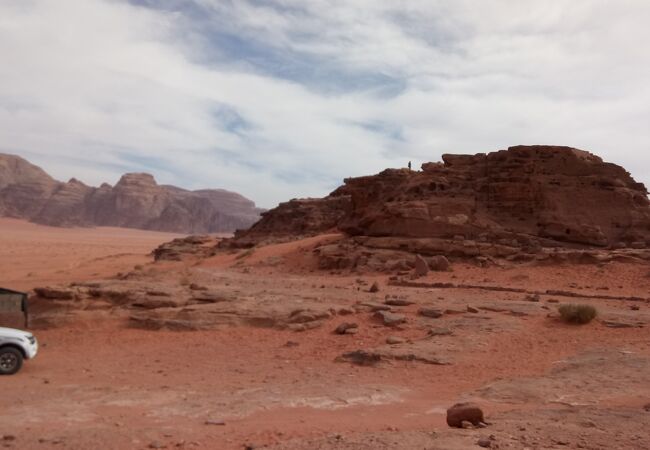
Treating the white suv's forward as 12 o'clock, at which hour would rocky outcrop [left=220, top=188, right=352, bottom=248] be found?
The rocky outcrop is roughly at 10 o'clock from the white suv.

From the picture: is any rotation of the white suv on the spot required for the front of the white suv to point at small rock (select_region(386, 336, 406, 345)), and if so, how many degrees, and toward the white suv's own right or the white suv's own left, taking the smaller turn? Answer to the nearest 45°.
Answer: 0° — it already faces it

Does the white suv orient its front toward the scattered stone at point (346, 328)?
yes

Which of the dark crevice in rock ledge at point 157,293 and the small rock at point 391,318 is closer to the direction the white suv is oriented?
the small rock

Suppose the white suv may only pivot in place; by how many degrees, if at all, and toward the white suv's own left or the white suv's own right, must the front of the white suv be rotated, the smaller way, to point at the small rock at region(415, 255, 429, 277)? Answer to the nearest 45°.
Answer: approximately 45° to the white suv's own left

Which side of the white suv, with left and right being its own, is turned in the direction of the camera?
right

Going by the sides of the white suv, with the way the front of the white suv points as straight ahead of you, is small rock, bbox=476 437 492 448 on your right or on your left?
on your right

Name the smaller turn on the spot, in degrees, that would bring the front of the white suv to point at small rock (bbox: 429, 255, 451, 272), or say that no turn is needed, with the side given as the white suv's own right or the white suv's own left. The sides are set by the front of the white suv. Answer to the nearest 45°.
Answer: approximately 45° to the white suv's own left

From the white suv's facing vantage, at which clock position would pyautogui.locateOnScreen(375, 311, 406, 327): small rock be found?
The small rock is roughly at 12 o'clock from the white suv.

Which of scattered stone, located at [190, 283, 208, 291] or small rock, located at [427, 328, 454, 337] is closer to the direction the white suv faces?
the small rock

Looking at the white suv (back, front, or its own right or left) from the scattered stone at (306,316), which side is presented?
front

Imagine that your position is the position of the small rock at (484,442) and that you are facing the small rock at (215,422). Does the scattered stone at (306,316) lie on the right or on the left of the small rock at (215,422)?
right

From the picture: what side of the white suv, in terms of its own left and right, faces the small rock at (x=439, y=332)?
front

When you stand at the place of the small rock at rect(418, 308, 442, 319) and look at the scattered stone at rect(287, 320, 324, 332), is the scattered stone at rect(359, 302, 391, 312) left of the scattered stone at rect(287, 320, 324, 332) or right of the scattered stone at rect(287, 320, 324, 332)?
right
